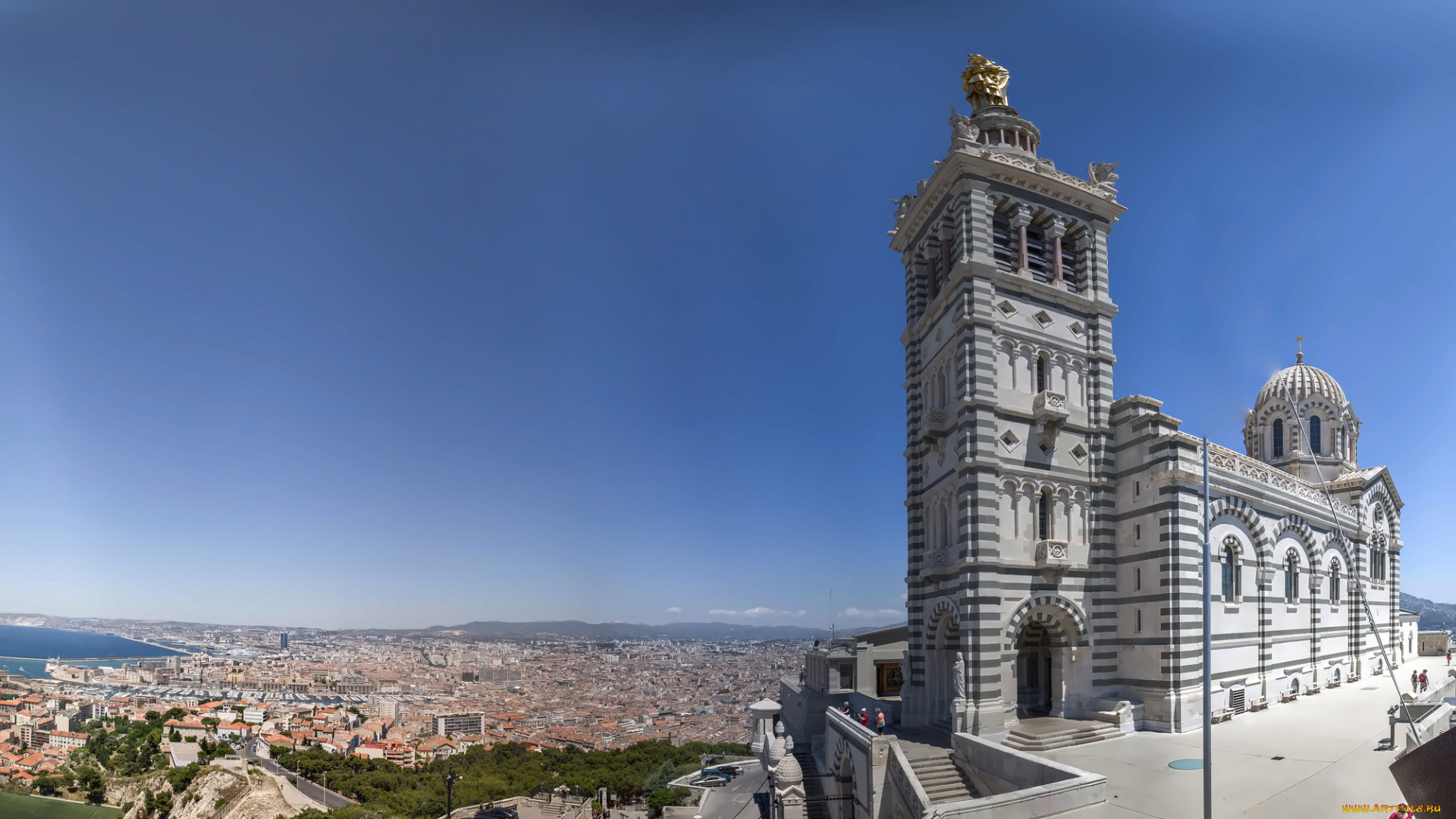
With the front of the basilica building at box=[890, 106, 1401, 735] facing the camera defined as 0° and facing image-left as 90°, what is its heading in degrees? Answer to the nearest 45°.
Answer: approximately 45°

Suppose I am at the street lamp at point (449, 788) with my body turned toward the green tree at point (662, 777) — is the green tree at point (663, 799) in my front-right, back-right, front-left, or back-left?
front-right

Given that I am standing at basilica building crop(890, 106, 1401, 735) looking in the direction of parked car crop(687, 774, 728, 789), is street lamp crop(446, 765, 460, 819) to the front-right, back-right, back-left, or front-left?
front-left
